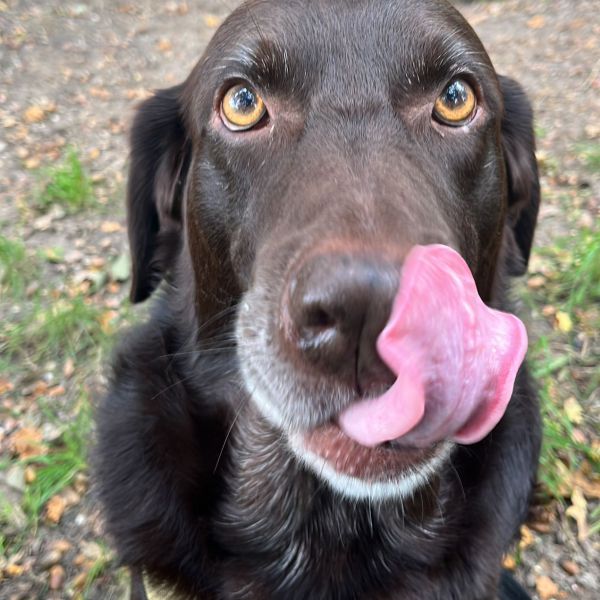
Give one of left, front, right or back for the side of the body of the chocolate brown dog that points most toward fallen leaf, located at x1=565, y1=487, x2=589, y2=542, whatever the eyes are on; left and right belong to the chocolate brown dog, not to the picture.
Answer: left

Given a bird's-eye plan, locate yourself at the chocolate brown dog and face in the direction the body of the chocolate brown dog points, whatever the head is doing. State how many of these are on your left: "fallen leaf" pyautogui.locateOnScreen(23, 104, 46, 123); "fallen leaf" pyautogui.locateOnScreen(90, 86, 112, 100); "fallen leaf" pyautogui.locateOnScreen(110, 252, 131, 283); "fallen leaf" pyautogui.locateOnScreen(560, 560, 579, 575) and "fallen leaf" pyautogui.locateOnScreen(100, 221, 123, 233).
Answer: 1

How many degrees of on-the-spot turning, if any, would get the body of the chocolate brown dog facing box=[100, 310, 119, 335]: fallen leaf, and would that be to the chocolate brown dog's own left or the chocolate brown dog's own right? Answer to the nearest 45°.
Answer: approximately 135° to the chocolate brown dog's own right

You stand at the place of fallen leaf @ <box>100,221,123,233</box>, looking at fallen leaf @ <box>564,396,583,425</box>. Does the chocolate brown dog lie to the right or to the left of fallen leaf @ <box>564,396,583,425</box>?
right

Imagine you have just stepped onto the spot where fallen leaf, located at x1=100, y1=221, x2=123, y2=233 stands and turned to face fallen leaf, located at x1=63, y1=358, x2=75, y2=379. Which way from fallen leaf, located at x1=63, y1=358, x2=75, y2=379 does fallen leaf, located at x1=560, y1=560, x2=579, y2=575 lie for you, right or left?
left

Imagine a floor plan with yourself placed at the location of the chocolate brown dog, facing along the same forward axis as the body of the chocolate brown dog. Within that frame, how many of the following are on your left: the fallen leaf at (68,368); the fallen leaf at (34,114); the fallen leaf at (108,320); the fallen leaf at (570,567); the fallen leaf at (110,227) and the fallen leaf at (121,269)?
1

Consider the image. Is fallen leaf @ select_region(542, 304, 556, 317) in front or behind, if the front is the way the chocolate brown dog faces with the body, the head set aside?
behind

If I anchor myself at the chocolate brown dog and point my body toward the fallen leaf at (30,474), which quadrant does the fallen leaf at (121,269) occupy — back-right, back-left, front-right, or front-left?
front-right

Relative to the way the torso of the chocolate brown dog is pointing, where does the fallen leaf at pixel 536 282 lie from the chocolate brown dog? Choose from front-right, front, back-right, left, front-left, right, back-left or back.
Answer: back-left

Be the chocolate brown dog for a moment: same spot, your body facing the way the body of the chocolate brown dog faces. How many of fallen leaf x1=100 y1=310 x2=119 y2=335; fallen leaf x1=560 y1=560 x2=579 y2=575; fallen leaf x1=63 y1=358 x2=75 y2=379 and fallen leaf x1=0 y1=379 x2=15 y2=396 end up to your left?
1

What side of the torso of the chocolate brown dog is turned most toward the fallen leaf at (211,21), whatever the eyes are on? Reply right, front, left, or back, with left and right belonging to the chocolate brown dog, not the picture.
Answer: back

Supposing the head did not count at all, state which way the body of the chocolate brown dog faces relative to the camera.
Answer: toward the camera
